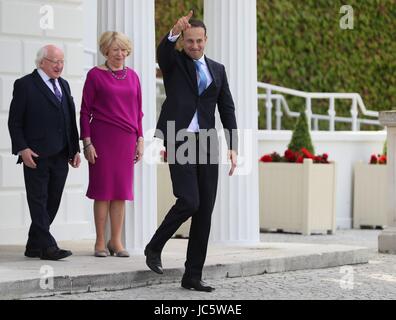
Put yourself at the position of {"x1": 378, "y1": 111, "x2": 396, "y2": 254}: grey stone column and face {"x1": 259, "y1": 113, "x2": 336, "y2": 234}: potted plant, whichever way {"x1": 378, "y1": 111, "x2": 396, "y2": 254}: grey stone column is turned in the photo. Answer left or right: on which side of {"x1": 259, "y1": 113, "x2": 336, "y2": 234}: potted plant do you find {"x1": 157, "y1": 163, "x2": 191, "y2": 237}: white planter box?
left

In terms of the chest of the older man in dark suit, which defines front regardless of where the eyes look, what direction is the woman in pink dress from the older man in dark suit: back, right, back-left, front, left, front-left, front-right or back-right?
front-left

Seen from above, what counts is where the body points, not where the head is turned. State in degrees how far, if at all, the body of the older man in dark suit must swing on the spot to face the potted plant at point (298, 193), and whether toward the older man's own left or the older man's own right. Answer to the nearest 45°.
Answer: approximately 90° to the older man's own left

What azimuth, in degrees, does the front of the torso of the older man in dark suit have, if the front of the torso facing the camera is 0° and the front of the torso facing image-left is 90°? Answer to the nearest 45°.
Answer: approximately 315°

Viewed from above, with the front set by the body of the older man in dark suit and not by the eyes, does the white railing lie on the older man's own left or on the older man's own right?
on the older man's own left

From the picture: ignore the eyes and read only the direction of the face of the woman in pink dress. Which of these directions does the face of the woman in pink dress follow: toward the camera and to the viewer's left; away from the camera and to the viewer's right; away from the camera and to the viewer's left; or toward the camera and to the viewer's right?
toward the camera and to the viewer's right

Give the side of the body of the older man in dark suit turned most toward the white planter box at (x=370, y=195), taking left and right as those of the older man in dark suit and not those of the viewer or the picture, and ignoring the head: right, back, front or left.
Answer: left

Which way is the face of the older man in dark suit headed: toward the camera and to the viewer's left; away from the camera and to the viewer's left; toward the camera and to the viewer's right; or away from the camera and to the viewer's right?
toward the camera and to the viewer's right

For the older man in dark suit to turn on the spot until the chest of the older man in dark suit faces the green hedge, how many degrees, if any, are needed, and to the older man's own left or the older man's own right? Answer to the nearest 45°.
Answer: approximately 90° to the older man's own left
